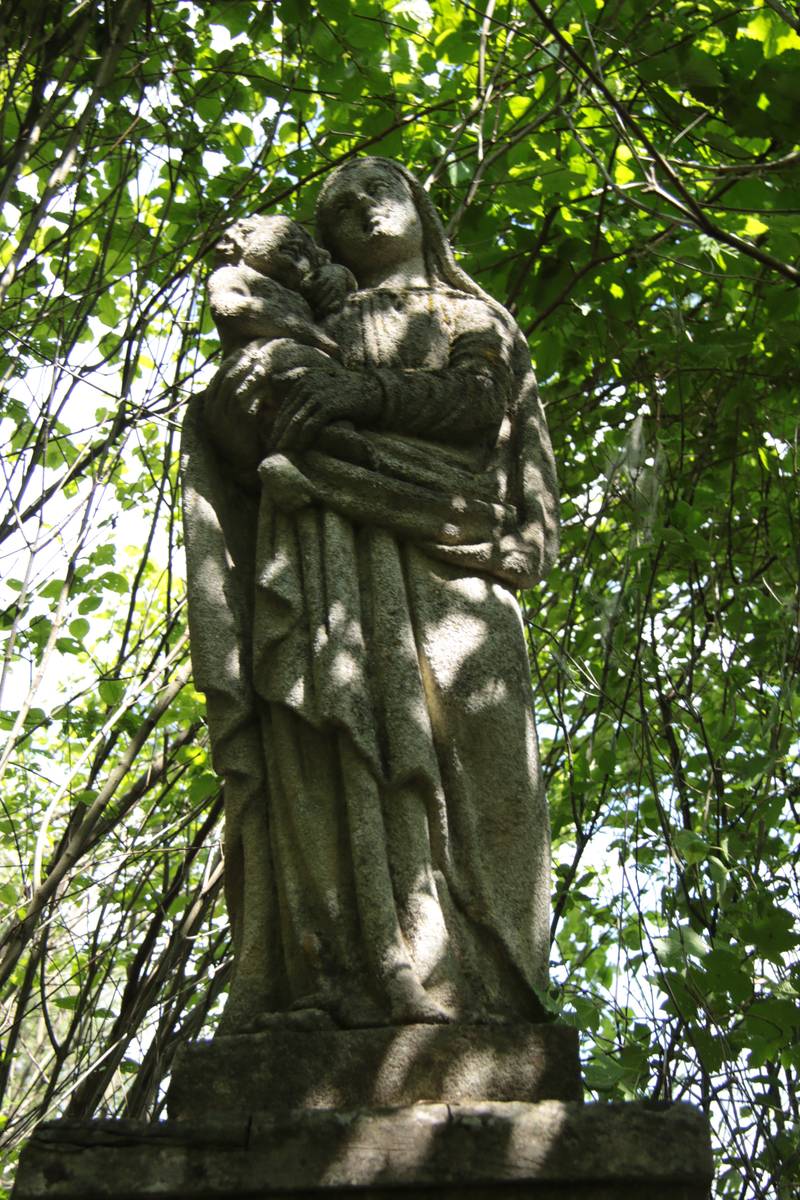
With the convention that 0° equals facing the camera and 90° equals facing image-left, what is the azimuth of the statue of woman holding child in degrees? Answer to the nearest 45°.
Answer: approximately 0°
